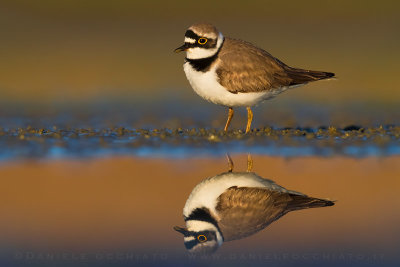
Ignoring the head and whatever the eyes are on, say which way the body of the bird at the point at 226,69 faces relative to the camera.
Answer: to the viewer's left
